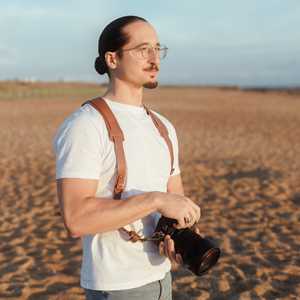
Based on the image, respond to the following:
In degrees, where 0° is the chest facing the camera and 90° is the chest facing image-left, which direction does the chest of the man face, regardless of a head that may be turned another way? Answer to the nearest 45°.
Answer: approximately 315°
